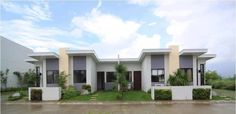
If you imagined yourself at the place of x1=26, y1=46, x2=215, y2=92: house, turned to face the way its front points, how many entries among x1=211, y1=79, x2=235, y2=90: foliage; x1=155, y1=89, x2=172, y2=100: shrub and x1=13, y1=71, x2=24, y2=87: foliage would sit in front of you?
1

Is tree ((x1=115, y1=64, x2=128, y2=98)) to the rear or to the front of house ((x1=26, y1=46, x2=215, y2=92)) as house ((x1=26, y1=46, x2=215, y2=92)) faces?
to the front

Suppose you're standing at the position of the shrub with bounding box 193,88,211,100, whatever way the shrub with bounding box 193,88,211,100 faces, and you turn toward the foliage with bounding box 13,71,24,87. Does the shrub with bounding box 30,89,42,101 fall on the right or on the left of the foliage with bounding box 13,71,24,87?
left

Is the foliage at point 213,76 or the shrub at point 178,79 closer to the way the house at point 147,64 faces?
the shrub

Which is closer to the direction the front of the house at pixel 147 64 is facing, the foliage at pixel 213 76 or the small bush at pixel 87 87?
the small bush

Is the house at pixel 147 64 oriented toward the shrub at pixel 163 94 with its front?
yes

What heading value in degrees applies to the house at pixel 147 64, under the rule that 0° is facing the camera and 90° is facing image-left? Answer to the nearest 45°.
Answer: approximately 0°
